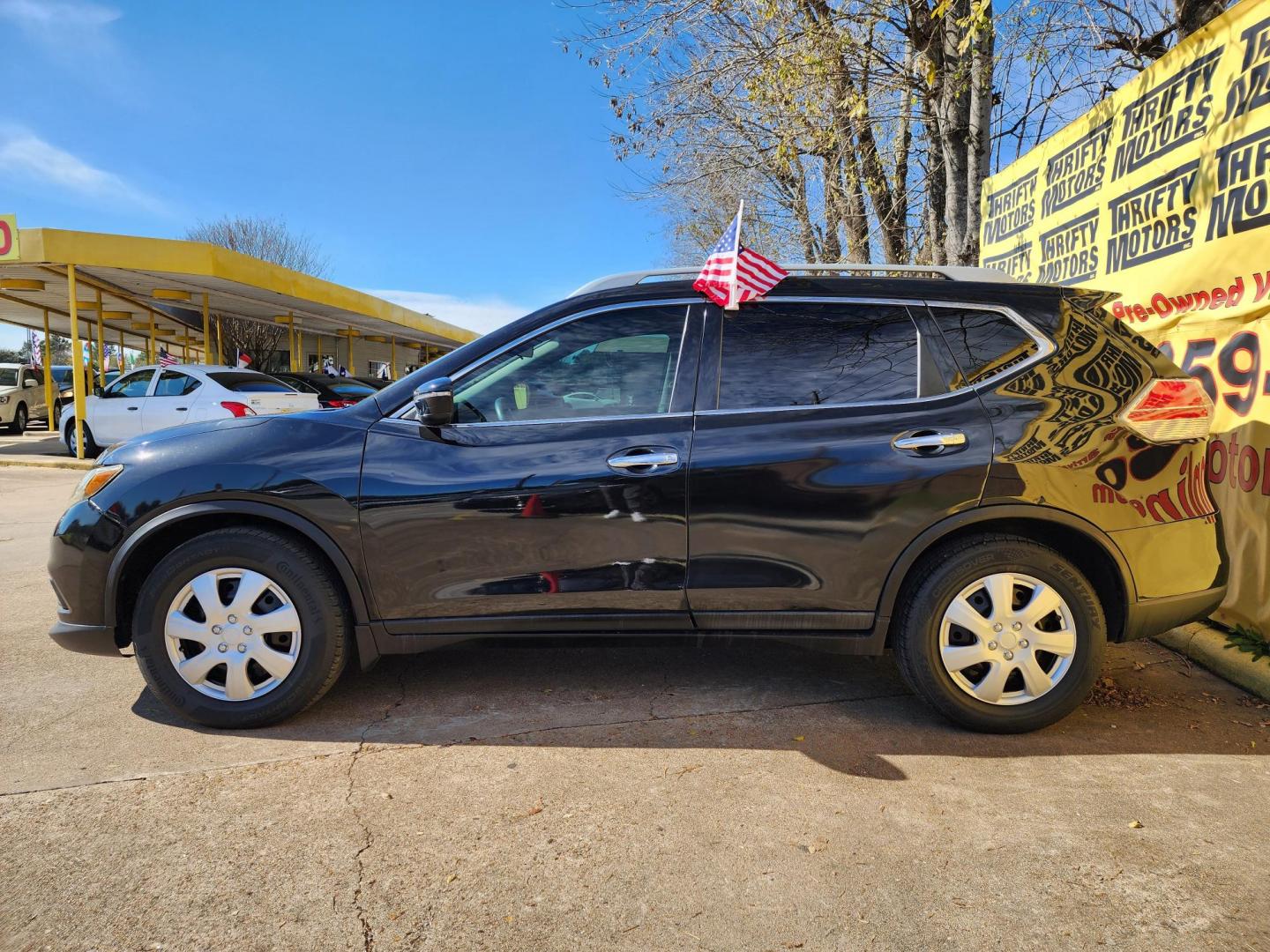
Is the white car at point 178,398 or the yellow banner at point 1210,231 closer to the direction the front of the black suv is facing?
the white car

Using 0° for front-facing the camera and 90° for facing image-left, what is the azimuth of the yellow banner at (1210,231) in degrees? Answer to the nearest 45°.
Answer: approximately 45°

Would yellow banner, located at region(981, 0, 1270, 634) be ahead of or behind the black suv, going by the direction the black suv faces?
behind

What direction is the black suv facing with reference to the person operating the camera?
facing to the left of the viewer

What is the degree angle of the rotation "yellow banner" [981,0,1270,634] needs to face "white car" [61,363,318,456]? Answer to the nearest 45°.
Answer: approximately 45° to its right

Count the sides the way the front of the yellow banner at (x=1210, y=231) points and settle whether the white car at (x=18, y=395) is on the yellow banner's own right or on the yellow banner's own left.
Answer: on the yellow banner's own right

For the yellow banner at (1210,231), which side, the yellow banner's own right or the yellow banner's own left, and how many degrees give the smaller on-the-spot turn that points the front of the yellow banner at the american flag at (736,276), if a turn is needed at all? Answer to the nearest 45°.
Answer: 0° — it already faces it
